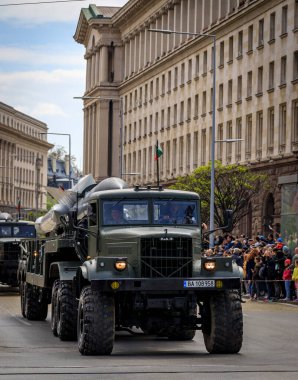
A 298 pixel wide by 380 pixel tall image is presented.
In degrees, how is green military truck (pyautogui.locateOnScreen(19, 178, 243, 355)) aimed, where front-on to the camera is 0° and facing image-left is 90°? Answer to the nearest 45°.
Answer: approximately 0°

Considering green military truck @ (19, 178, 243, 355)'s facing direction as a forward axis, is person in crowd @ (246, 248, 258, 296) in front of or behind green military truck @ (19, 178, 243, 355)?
behind
